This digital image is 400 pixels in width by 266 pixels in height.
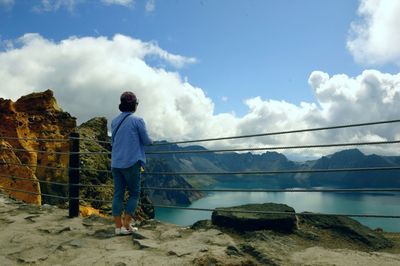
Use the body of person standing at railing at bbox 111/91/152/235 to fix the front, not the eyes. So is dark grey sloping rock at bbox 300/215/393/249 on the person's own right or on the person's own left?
on the person's own right

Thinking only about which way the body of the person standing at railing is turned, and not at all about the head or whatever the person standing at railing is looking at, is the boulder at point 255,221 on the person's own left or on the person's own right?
on the person's own right

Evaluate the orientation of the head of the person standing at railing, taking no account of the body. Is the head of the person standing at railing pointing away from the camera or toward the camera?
away from the camera

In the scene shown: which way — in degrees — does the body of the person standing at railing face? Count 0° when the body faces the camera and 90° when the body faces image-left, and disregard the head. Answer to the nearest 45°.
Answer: approximately 225°
